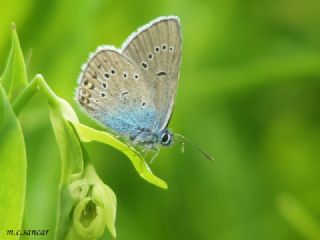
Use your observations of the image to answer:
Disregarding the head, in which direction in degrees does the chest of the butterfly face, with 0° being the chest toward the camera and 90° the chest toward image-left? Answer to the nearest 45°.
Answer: approximately 270°

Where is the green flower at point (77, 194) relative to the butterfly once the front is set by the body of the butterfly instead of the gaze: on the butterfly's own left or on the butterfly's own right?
on the butterfly's own right

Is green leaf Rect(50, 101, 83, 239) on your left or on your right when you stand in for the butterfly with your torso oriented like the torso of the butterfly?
on your right

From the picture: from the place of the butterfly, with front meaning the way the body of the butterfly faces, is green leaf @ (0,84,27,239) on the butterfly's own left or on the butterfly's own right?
on the butterfly's own right

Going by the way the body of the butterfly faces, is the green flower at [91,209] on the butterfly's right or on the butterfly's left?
on the butterfly's right

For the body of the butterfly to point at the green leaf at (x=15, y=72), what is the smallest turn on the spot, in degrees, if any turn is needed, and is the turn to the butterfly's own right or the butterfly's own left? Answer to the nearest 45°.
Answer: approximately 135° to the butterfly's own right
